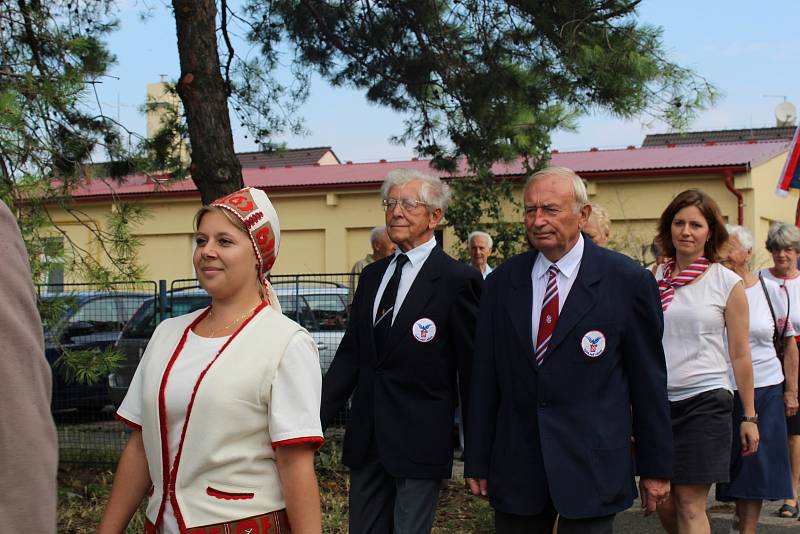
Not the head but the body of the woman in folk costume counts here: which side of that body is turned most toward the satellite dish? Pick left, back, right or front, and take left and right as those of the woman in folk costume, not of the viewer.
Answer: back

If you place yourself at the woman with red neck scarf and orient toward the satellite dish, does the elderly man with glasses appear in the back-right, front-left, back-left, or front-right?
back-left

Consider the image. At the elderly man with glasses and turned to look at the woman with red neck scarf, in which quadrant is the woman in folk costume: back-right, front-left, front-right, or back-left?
back-right

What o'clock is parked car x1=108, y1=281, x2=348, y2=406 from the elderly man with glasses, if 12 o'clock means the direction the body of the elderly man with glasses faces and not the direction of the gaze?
The parked car is roughly at 4 o'clock from the elderly man with glasses.

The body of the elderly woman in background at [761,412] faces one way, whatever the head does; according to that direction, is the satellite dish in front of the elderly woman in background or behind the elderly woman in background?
behind

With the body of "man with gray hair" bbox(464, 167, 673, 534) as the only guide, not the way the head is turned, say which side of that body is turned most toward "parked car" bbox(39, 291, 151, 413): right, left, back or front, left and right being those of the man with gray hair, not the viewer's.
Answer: right
